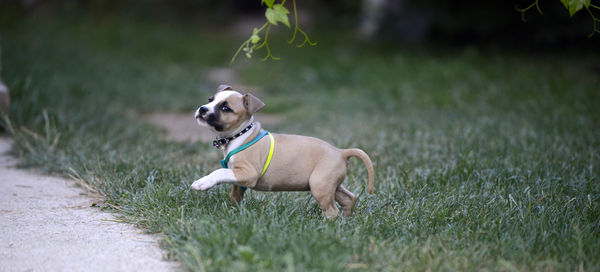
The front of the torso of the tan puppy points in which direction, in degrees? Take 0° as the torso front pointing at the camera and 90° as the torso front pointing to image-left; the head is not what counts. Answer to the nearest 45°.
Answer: approximately 90°
